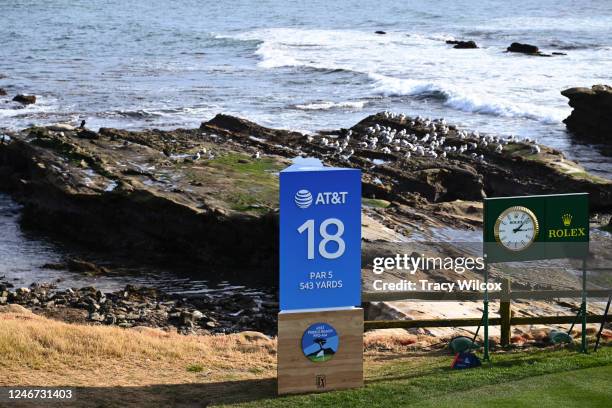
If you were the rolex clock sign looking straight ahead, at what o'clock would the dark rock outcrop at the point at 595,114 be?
The dark rock outcrop is roughly at 6 o'clock from the rolex clock sign.

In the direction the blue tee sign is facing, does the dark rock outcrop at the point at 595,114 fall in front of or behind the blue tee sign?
behind

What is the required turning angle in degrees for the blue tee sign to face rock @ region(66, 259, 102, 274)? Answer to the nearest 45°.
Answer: approximately 135° to its right

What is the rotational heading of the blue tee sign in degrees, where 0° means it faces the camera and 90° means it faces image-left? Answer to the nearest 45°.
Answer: approximately 0°

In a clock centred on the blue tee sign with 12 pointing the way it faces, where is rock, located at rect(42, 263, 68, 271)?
The rock is roughly at 5 o'clock from the blue tee sign.

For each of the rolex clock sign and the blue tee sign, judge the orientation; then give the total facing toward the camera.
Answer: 2

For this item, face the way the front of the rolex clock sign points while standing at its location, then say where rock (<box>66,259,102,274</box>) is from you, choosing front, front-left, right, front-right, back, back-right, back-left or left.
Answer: back-right

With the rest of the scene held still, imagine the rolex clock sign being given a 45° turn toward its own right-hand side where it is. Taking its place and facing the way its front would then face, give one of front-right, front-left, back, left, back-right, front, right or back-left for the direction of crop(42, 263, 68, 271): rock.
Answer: right

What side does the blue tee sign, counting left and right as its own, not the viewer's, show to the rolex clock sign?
left

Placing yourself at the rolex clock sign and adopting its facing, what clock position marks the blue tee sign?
The blue tee sign is roughly at 2 o'clock from the rolex clock sign.

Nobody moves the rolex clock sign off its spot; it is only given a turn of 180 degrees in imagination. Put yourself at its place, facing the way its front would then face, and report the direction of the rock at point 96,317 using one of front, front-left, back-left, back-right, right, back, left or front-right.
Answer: front-left

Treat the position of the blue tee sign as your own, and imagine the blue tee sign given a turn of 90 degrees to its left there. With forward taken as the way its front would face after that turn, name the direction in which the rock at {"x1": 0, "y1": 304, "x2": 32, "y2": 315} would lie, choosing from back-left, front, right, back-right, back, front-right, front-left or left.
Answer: back-left
